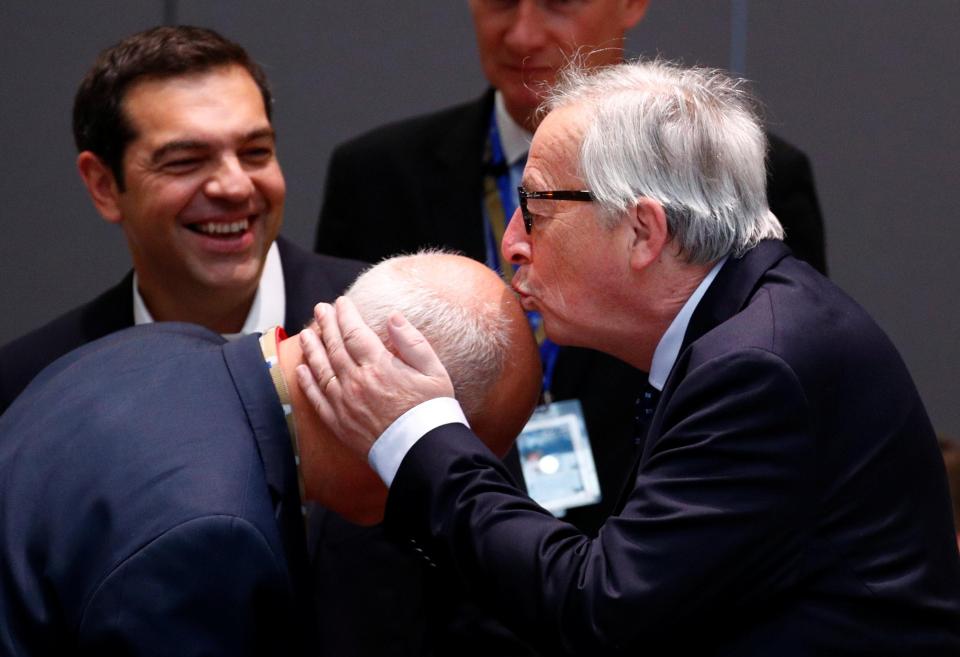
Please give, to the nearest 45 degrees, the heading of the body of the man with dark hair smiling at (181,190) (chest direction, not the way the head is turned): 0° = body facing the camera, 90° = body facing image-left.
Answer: approximately 315°

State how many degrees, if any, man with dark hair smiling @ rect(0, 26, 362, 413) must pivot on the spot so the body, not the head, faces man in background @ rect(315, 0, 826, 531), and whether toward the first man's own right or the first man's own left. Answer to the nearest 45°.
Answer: approximately 45° to the first man's own left

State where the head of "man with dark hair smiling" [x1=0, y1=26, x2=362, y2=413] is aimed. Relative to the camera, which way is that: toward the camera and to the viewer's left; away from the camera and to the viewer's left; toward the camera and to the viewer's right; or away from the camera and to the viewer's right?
toward the camera and to the viewer's right
